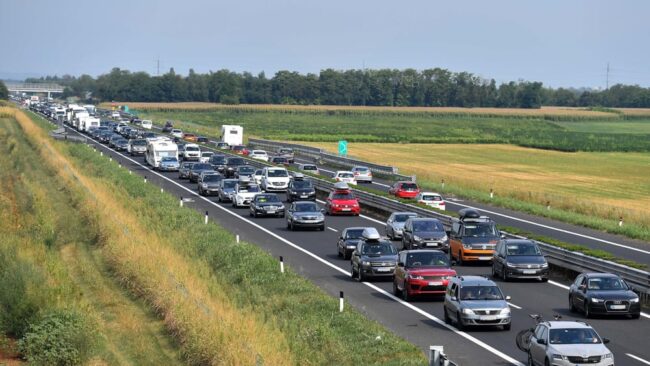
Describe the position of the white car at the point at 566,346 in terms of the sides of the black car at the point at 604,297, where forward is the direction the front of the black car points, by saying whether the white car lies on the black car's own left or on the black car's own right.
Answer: on the black car's own right

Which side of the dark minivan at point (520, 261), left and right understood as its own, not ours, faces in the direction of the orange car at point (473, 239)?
back

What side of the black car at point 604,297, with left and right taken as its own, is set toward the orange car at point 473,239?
back

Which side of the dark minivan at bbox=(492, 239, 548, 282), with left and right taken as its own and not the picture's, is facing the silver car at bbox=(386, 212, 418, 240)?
back

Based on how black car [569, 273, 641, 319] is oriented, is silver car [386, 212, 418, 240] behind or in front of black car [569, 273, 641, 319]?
behind

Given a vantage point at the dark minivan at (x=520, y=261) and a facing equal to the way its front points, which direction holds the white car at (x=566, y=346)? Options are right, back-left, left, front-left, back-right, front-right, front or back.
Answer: front-right

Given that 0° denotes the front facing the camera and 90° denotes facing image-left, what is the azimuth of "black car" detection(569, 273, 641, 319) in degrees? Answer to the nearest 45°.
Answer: approximately 315°
